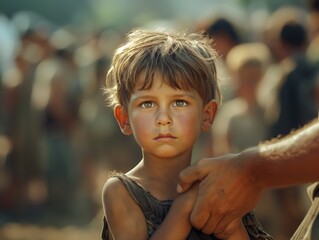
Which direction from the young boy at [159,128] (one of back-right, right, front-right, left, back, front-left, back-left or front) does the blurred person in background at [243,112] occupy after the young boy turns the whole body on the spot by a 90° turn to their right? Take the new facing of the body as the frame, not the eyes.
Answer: right

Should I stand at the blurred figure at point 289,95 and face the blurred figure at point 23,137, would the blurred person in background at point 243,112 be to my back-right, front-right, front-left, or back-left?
front-left

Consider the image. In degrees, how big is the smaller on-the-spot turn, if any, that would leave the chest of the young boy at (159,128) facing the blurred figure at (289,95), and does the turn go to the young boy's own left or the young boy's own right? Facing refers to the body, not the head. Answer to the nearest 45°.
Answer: approximately 180°

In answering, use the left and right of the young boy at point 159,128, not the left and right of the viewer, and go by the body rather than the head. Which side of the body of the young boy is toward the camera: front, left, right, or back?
front

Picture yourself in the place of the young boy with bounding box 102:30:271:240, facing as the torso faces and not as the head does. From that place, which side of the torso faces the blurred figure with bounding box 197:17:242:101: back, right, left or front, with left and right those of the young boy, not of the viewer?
back

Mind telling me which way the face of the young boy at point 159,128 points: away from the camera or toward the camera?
toward the camera

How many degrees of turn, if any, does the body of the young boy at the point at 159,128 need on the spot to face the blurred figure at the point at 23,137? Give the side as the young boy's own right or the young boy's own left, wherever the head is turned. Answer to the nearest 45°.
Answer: approximately 180°
